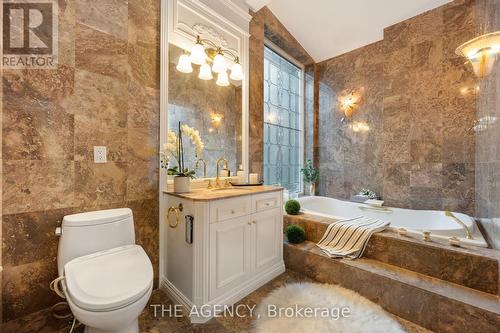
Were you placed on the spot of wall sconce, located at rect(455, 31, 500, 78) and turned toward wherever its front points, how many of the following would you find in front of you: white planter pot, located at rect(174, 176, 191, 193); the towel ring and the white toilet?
3

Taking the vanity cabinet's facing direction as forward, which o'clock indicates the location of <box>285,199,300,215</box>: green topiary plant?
The green topiary plant is roughly at 9 o'clock from the vanity cabinet.

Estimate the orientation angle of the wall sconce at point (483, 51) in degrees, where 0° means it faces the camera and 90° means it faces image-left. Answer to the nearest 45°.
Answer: approximately 45°

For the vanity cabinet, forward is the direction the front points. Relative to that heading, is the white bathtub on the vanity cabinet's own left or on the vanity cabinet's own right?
on the vanity cabinet's own left

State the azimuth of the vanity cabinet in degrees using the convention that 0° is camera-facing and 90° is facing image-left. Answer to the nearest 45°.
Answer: approximately 315°

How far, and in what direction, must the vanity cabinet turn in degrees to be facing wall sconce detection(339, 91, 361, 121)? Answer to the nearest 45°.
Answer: approximately 90° to its left

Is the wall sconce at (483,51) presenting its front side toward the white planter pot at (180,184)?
yes

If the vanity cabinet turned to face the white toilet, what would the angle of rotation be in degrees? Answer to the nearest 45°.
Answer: approximately 90° to its right
